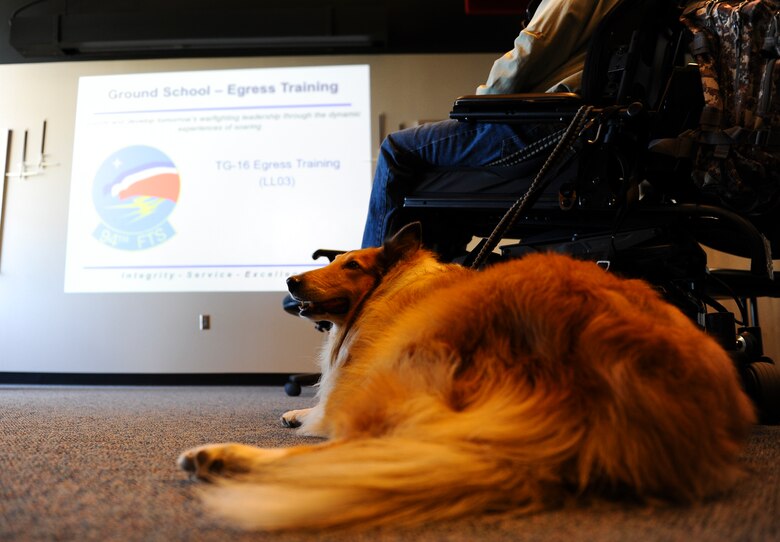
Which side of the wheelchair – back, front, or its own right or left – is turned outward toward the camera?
left

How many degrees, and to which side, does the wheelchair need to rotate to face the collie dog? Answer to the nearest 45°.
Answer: approximately 90° to its left
